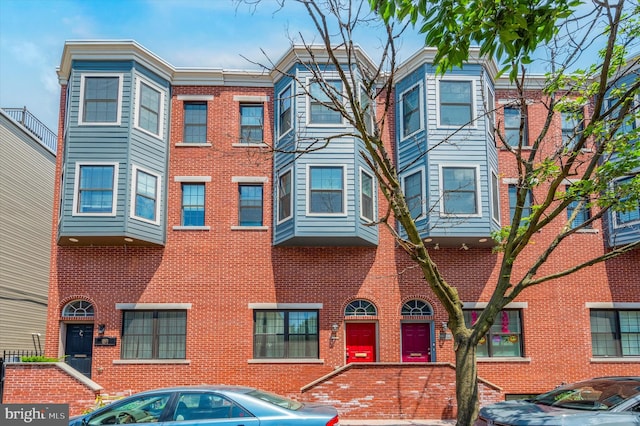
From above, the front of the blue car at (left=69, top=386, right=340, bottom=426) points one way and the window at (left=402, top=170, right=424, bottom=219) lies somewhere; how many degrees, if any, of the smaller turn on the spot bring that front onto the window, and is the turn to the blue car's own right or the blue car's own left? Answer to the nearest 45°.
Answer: approximately 135° to the blue car's own right

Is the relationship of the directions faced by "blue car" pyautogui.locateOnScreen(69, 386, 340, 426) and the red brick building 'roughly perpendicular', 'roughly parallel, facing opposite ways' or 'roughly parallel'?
roughly perpendicular

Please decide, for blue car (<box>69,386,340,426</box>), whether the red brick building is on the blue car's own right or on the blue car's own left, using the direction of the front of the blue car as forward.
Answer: on the blue car's own right

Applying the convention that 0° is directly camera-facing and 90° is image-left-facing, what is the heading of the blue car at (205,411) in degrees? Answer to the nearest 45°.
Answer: approximately 90°

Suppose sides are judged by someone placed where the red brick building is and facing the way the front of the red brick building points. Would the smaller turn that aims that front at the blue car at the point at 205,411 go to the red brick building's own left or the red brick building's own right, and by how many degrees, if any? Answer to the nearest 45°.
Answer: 0° — it already faces it

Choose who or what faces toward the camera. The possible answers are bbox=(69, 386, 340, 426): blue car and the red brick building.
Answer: the red brick building

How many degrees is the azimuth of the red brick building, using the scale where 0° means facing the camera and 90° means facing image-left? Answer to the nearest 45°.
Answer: approximately 0°

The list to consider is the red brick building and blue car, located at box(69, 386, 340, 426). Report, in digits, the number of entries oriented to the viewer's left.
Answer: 1
